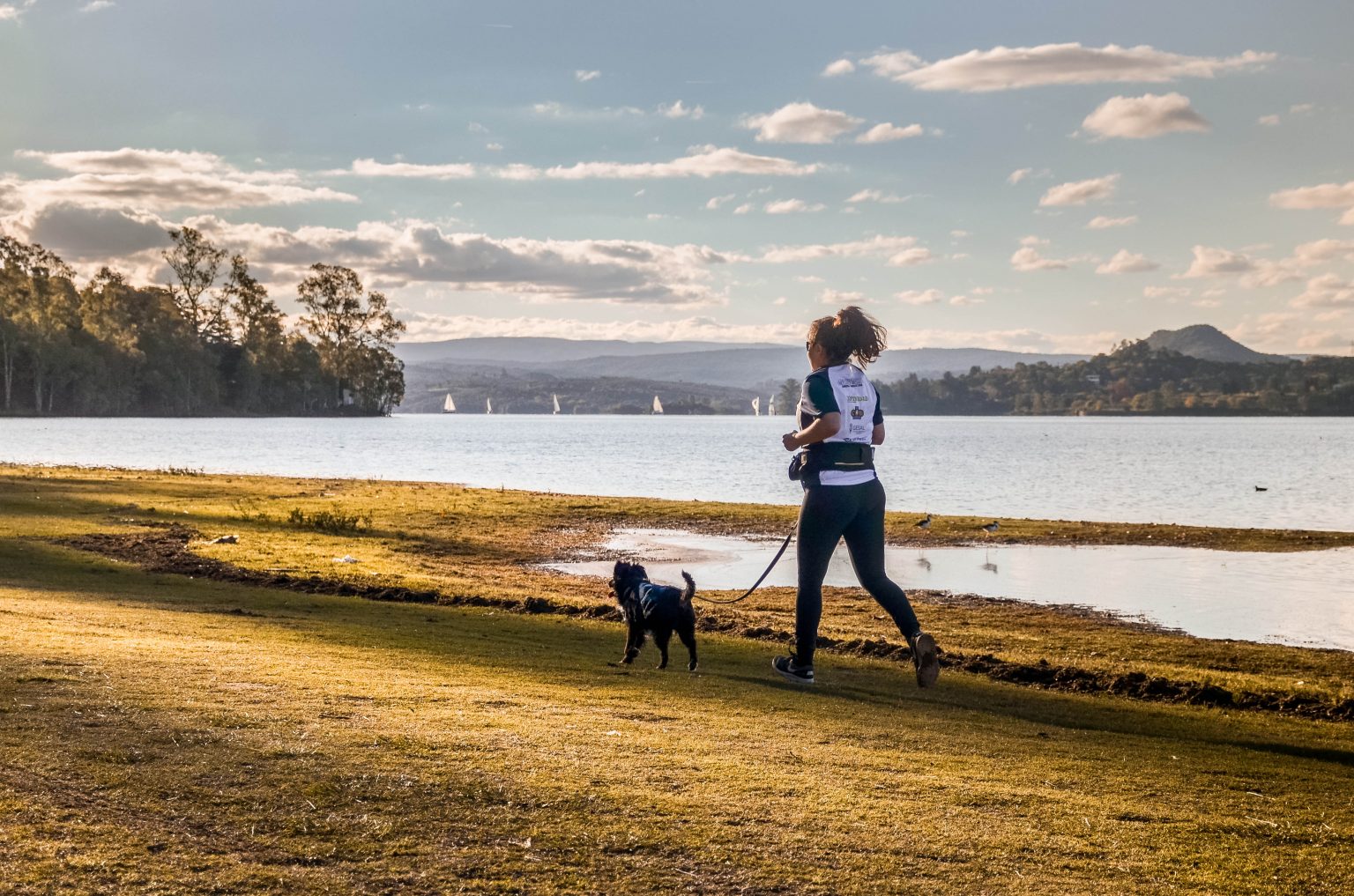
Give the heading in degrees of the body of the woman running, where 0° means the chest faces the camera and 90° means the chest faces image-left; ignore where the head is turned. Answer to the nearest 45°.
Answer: approximately 135°

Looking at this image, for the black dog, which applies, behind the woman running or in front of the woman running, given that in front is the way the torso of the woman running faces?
in front
